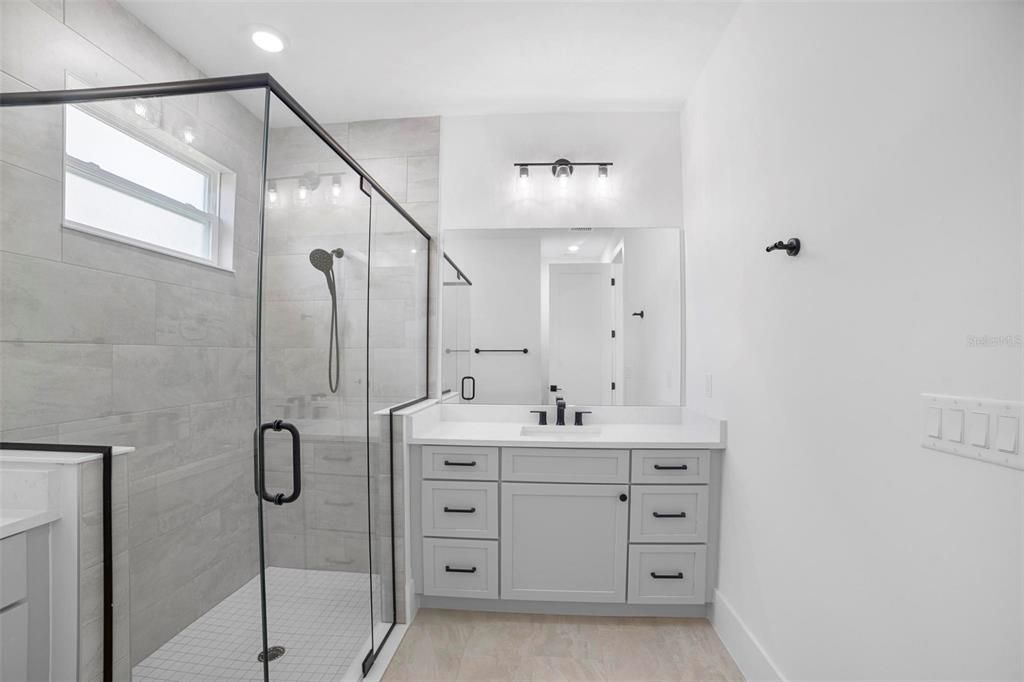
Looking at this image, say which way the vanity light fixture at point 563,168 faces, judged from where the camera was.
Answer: facing the viewer

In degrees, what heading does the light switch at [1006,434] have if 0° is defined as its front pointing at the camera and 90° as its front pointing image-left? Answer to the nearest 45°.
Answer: approximately 45°

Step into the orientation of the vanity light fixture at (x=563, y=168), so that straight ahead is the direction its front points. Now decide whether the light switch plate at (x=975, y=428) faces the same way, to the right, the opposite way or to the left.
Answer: to the right

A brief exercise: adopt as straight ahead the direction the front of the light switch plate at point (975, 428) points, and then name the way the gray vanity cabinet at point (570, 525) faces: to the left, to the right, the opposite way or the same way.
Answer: to the left

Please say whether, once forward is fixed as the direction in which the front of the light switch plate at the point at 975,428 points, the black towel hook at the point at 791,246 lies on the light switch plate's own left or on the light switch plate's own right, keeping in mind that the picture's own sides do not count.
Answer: on the light switch plate's own right

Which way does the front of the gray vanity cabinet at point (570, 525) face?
toward the camera

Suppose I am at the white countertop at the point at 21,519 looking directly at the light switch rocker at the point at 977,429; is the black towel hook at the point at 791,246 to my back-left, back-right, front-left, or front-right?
front-left

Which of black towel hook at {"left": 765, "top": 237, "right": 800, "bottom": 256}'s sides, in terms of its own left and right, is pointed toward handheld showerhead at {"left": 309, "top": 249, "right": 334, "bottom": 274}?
front

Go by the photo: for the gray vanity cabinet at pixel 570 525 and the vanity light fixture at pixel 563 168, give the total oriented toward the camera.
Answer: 2
